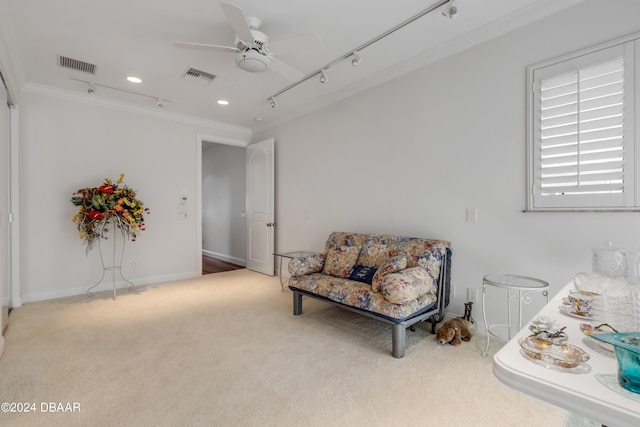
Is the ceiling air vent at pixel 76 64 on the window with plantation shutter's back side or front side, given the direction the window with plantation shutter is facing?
on the front side

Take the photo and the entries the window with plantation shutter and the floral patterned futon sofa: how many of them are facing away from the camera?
0

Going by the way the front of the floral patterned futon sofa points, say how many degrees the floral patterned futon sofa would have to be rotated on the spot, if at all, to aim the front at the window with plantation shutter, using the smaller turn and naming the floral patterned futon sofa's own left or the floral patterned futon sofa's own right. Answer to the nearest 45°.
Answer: approximately 135° to the floral patterned futon sofa's own left

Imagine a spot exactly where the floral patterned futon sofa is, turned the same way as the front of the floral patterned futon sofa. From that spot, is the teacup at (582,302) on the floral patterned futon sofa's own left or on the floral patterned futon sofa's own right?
on the floral patterned futon sofa's own left

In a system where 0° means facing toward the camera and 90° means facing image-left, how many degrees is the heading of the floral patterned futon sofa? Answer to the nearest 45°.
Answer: approximately 45°

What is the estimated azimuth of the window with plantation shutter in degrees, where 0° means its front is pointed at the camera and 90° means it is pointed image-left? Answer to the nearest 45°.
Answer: approximately 45°

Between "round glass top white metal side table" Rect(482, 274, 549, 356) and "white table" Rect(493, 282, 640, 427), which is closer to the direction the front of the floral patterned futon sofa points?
the white table

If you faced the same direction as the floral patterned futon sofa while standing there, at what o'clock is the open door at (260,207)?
The open door is roughly at 3 o'clock from the floral patterned futon sofa.

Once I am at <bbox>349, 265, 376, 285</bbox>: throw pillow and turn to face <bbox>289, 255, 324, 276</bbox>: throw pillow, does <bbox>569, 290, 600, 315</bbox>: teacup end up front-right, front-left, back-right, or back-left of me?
back-left

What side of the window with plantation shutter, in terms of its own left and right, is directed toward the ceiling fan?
front

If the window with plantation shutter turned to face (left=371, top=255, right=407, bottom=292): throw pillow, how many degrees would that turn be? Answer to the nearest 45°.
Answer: approximately 90° to its right
